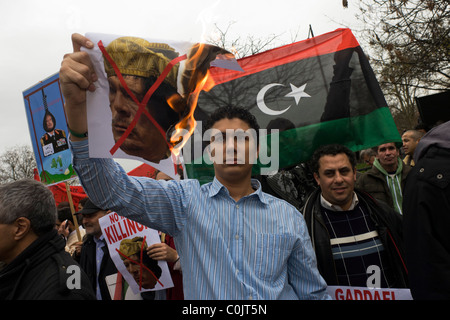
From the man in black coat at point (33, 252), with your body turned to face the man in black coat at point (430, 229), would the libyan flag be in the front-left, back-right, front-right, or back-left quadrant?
front-left

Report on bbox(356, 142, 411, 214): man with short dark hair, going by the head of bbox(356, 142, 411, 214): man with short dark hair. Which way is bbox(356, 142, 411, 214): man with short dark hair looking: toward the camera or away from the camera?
toward the camera

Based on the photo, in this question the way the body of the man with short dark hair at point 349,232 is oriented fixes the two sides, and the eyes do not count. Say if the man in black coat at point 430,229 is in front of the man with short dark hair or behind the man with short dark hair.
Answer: in front

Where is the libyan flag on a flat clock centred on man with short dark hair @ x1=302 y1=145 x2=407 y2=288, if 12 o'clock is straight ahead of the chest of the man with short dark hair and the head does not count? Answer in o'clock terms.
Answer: The libyan flag is roughly at 6 o'clock from the man with short dark hair.

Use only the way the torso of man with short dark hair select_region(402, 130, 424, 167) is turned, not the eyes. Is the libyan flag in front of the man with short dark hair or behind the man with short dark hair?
in front

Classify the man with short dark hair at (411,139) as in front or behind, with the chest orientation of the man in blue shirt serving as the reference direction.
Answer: behind

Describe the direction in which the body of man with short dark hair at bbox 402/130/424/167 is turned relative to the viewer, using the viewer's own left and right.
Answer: facing the viewer and to the left of the viewer

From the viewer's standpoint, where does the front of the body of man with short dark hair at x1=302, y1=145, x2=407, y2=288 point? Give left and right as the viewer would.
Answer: facing the viewer

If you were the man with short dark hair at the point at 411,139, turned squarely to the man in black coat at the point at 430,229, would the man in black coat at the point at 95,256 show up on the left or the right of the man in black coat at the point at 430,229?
right

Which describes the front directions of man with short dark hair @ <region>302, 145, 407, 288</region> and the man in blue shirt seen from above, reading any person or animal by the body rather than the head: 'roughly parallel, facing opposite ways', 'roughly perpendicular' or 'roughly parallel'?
roughly parallel

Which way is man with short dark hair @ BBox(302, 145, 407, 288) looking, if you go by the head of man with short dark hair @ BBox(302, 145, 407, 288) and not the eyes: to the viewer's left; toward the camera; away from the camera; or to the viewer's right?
toward the camera

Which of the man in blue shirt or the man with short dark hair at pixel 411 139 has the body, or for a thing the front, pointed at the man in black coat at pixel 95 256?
the man with short dark hair

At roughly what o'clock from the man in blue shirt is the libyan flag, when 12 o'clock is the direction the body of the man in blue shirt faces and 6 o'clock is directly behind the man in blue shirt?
The libyan flag is roughly at 7 o'clock from the man in blue shirt.

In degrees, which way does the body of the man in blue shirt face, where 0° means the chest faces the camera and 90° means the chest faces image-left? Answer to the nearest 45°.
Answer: approximately 0°
